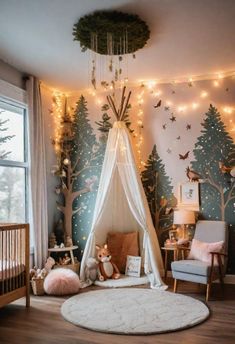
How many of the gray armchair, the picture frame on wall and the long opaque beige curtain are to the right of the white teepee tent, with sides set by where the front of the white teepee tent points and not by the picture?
1

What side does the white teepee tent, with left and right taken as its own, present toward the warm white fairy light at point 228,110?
left

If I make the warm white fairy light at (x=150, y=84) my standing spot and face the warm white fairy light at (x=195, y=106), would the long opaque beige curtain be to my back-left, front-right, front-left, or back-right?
back-right

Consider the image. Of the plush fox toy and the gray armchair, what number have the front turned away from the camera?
0

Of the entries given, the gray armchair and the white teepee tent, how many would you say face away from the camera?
0

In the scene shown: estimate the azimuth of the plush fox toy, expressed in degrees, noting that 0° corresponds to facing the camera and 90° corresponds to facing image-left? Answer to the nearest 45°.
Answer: approximately 0°

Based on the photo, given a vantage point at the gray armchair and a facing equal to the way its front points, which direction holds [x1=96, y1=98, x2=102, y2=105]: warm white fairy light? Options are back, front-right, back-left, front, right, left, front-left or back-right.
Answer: right

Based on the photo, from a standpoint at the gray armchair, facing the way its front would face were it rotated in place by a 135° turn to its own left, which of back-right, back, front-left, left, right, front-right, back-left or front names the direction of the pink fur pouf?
back
